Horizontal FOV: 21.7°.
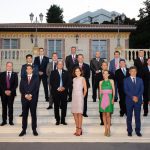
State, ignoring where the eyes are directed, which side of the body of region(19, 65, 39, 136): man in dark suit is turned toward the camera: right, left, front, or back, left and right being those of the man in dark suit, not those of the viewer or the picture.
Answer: front

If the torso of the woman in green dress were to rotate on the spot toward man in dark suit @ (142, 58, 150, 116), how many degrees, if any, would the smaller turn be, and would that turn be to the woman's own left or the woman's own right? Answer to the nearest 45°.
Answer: approximately 135° to the woman's own left

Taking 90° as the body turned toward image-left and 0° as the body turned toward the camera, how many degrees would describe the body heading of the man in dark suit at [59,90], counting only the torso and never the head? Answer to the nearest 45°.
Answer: approximately 0°

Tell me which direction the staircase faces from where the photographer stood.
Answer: facing the viewer

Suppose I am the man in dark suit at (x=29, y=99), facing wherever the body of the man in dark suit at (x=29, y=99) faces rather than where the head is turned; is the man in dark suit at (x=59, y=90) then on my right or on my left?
on my left

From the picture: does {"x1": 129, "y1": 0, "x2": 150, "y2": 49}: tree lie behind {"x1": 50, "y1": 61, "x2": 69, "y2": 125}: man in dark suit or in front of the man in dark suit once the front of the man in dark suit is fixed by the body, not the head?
behind

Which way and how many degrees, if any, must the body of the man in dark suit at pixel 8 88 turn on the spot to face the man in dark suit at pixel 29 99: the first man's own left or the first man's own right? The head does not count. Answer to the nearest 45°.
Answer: approximately 45° to the first man's own left

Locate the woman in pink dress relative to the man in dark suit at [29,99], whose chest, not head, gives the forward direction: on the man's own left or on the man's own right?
on the man's own left

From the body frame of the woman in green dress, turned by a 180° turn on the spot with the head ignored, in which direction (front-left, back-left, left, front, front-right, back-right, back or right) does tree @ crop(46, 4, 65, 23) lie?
front

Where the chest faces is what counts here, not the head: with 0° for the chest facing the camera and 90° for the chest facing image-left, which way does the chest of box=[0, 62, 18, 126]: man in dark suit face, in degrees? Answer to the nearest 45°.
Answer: approximately 0°

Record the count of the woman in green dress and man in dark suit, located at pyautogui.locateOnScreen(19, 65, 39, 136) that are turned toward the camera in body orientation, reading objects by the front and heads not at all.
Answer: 2

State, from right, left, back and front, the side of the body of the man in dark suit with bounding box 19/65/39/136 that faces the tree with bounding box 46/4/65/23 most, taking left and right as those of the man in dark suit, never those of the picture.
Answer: back

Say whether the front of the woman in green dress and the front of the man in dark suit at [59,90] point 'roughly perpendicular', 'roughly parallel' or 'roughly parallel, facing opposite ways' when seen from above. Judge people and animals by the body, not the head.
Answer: roughly parallel
